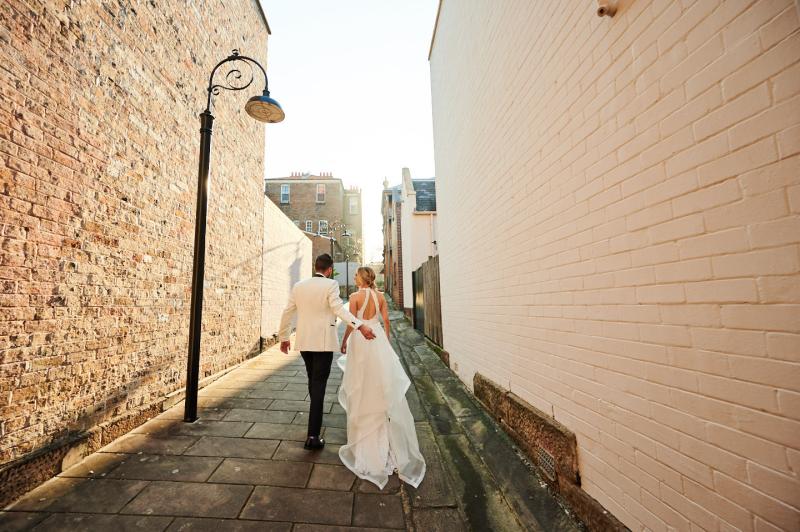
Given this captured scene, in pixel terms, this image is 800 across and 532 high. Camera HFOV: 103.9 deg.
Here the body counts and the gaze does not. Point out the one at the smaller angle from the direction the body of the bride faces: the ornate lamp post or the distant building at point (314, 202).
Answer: the distant building

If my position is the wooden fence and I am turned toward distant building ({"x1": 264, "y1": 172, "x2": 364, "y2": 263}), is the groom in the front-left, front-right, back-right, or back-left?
back-left

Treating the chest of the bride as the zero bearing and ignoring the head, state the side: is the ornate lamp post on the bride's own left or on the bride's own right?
on the bride's own left

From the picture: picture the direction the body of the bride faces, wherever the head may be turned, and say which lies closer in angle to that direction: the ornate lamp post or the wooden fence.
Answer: the wooden fence

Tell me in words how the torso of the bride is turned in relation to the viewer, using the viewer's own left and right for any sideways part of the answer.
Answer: facing away from the viewer

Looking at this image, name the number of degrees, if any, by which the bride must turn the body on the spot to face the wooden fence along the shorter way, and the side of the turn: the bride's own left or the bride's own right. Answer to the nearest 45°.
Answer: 0° — they already face it

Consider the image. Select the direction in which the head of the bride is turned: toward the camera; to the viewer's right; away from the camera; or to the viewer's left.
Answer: away from the camera
